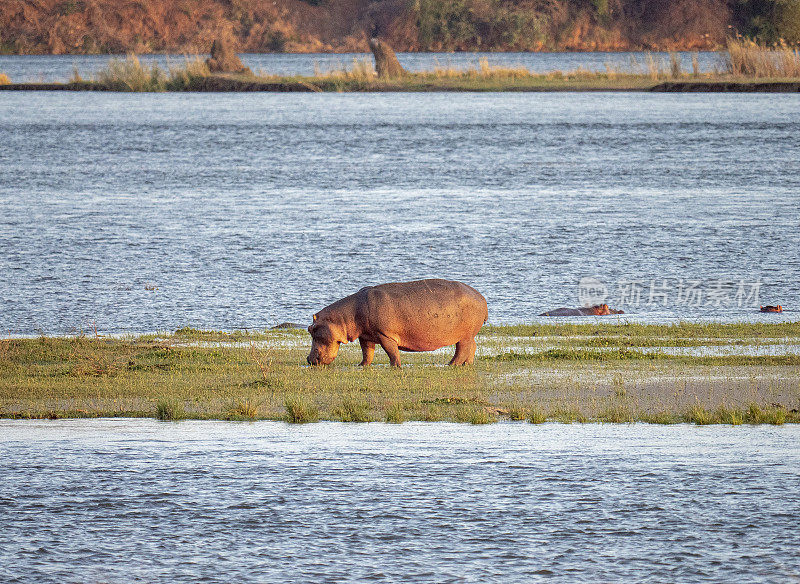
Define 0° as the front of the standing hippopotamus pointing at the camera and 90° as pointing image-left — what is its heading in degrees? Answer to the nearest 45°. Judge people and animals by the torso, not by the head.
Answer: approximately 90°

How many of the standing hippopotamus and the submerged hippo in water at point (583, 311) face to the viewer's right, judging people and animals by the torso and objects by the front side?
1

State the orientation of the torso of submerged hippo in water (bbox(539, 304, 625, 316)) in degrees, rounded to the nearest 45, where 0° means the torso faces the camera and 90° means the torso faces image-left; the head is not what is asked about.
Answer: approximately 270°

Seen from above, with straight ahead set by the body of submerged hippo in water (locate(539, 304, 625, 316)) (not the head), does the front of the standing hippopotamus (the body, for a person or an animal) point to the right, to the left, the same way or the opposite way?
the opposite way

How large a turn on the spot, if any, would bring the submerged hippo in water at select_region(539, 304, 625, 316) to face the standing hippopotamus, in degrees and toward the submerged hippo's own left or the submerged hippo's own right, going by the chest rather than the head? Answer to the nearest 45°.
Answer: approximately 90° to the submerged hippo's own right

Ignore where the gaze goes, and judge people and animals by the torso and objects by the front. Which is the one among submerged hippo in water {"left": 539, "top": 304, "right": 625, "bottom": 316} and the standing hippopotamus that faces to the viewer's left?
the standing hippopotamus

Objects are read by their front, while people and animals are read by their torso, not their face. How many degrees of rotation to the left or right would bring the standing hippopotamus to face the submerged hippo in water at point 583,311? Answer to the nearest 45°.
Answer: approximately 135° to its right
